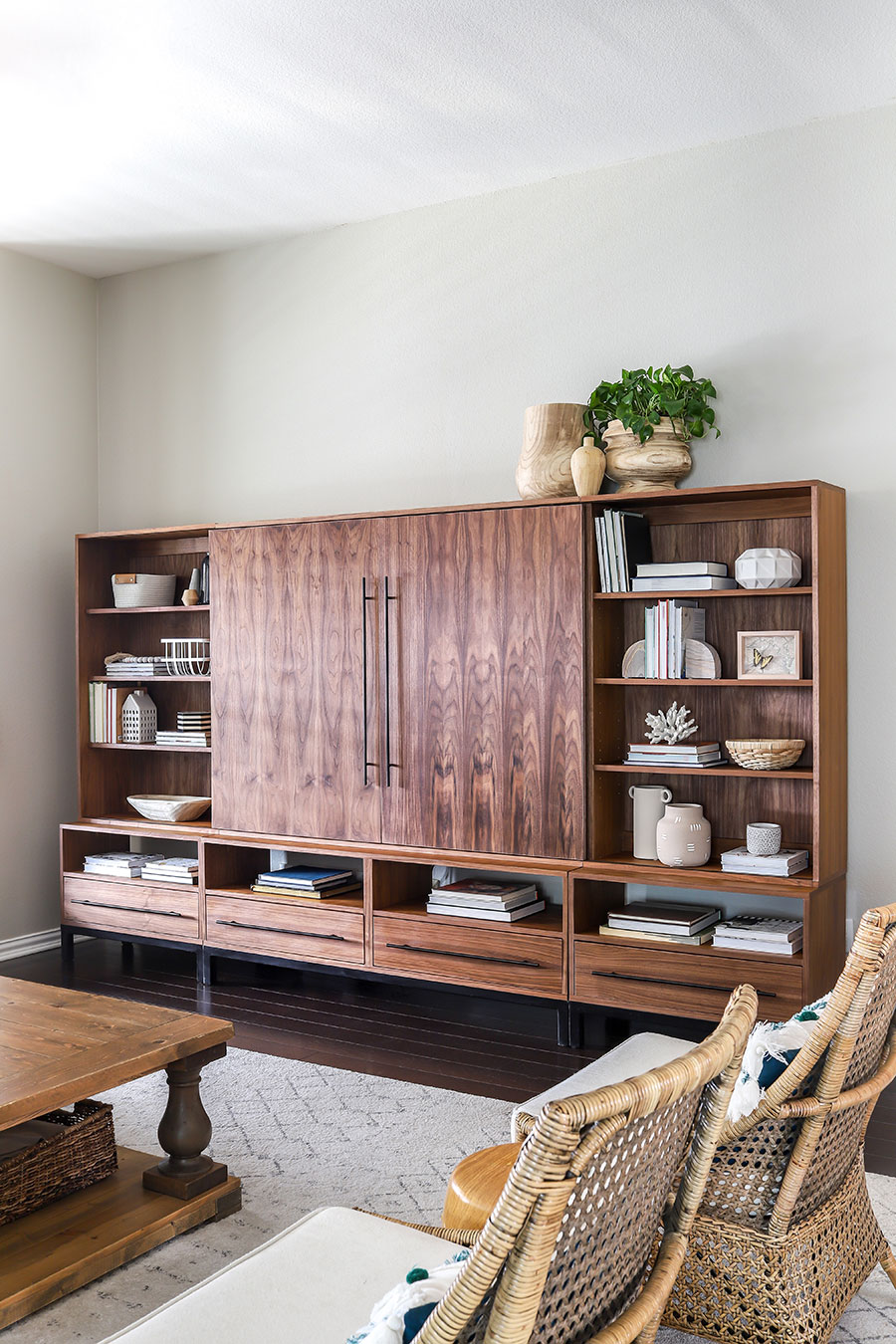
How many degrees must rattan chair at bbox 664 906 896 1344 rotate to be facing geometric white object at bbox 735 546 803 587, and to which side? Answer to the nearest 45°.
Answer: approximately 45° to its right

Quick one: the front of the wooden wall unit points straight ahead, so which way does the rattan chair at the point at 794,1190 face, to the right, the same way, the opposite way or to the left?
to the right

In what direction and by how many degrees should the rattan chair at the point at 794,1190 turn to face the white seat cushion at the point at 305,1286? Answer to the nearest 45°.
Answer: approximately 90° to its left

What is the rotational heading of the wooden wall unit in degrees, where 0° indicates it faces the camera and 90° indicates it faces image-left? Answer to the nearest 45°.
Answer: approximately 45°

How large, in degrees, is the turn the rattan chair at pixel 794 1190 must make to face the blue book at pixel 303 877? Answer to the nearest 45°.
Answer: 0° — it already faces it

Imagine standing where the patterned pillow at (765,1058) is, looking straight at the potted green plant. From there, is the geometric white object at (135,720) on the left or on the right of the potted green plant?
left

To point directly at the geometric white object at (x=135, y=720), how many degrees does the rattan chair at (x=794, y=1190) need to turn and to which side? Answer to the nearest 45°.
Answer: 0° — it already faces it

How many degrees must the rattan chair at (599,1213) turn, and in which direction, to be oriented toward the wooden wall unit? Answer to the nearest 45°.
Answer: approximately 45° to its right

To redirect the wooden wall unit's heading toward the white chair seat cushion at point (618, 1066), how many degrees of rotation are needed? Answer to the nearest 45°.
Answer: approximately 45° to its left

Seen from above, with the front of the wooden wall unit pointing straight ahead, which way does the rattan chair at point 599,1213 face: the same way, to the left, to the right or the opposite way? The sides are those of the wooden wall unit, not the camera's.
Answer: to the right

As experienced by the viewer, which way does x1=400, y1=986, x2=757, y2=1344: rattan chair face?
facing away from the viewer and to the left of the viewer

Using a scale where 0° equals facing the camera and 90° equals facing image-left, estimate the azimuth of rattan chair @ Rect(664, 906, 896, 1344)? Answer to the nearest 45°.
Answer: approximately 135°

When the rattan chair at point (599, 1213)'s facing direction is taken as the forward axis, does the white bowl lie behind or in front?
in front

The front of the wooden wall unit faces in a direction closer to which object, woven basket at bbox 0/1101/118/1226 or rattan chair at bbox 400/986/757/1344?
the woven basket
